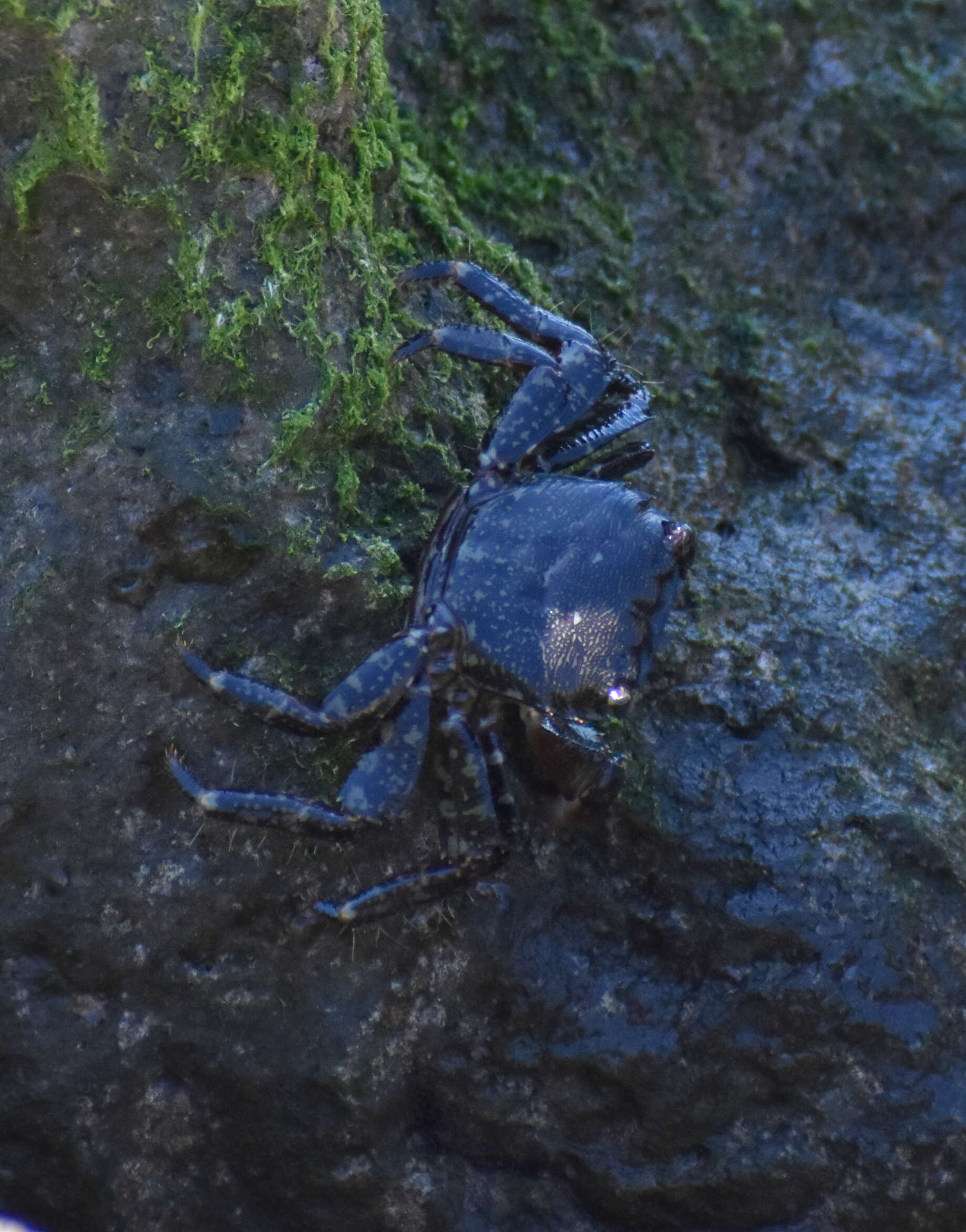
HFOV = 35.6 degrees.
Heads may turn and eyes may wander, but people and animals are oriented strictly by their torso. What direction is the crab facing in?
to the viewer's right

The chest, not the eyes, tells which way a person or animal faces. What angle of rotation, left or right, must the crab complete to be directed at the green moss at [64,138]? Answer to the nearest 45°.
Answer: approximately 180°

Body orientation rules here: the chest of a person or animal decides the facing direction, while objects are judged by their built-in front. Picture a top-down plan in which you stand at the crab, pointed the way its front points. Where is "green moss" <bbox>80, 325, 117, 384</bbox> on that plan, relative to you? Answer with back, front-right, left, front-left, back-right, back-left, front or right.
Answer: back
